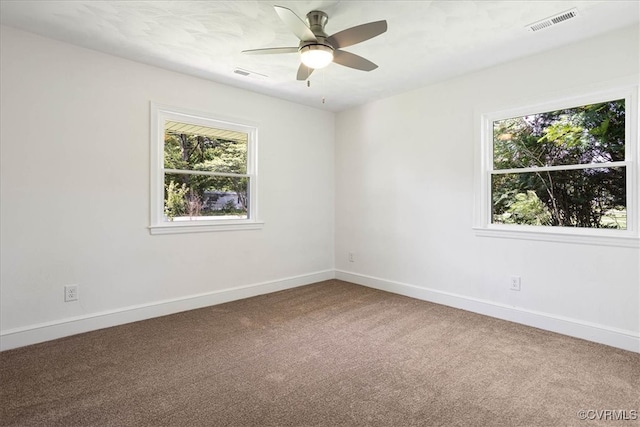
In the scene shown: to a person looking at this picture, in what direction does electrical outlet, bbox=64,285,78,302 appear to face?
facing the viewer and to the right of the viewer

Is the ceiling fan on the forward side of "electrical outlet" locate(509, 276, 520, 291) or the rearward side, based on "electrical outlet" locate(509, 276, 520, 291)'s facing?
on the forward side

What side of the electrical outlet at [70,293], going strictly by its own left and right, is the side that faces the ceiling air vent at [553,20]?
front

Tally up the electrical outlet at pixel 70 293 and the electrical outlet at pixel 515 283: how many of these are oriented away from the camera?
0

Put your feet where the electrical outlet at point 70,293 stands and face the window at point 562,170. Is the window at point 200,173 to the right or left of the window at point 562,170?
left

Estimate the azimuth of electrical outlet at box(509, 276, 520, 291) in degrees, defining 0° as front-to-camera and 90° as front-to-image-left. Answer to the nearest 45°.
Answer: approximately 45°

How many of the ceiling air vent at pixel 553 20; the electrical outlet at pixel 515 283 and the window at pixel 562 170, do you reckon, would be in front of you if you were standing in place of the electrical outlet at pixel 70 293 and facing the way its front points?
3

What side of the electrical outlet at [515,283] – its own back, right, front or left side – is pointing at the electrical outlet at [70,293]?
front

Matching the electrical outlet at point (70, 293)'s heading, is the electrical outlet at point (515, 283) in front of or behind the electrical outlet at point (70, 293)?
in front
